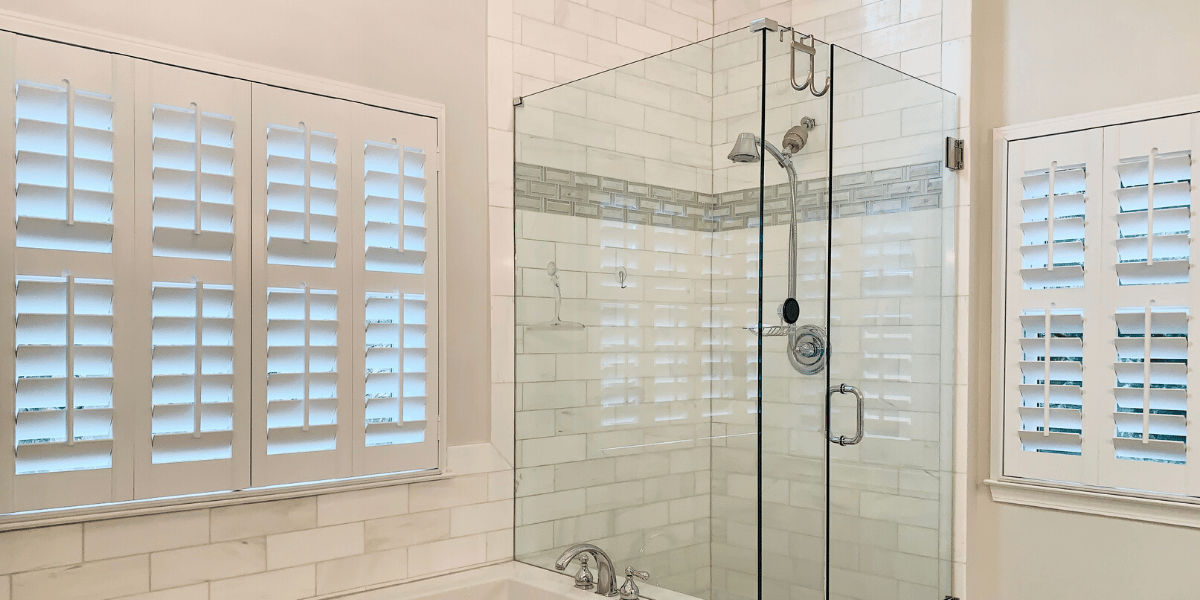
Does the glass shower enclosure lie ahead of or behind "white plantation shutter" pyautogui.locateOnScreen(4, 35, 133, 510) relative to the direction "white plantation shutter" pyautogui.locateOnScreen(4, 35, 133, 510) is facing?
ahead

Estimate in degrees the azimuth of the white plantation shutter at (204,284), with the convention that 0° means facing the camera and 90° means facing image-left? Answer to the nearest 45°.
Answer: approximately 315°

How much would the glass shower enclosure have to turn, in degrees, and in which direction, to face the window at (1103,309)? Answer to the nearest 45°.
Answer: approximately 45° to its left

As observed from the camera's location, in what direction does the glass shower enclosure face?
facing the viewer and to the right of the viewer

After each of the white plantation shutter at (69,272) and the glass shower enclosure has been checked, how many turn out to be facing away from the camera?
0

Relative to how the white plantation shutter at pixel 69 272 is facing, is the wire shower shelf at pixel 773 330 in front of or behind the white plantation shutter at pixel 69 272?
in front
